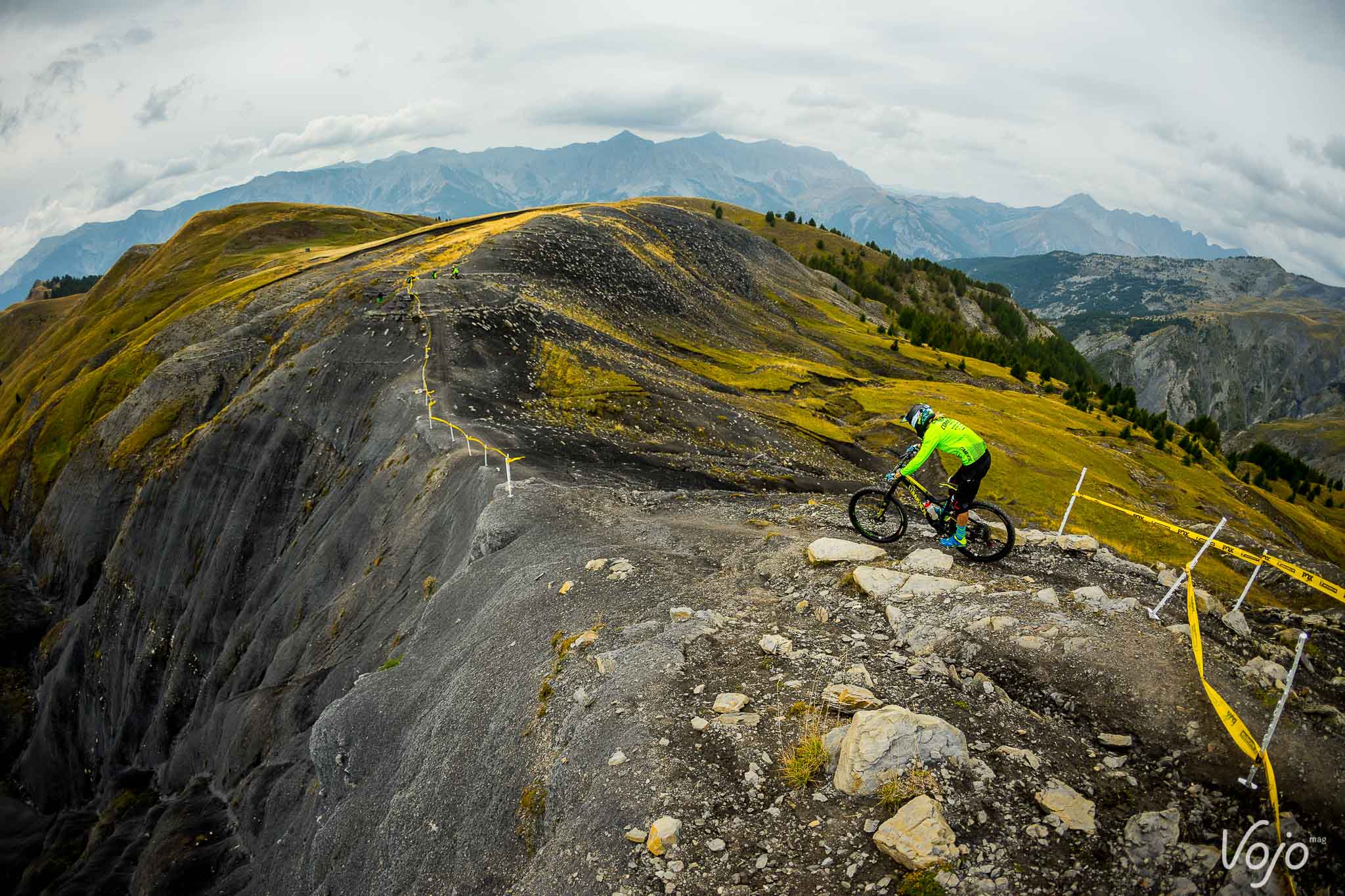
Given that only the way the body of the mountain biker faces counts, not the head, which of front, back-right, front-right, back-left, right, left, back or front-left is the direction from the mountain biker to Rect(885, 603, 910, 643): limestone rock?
left

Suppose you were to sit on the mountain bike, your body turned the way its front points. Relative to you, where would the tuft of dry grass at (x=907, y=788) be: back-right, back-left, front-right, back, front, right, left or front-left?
left

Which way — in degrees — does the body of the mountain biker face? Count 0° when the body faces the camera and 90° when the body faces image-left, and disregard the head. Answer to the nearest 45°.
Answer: approximately 90°

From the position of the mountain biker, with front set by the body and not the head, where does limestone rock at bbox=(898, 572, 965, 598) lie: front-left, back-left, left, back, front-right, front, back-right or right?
left

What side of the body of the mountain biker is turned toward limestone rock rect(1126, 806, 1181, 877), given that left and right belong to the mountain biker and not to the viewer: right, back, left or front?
left

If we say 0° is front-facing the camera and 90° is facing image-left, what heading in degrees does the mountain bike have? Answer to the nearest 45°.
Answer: approximately 90°

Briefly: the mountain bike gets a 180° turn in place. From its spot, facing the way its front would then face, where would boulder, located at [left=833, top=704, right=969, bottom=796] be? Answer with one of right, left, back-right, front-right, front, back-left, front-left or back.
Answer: right

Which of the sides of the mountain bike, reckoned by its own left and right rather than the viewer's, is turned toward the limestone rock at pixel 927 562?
left

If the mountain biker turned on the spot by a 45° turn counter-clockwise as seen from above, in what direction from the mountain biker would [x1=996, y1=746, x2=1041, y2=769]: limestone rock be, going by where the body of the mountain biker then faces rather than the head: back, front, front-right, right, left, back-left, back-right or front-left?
front-left

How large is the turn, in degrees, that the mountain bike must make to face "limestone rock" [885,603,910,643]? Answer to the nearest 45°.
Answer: approximately 90° to its left
